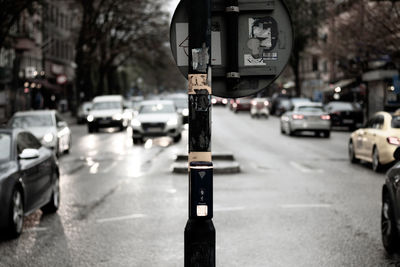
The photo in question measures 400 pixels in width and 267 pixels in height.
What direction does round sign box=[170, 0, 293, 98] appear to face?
away from the camera

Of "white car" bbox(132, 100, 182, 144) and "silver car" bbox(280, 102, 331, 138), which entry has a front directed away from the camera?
the silver car

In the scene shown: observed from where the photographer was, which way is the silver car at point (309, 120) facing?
facing away from the viewer

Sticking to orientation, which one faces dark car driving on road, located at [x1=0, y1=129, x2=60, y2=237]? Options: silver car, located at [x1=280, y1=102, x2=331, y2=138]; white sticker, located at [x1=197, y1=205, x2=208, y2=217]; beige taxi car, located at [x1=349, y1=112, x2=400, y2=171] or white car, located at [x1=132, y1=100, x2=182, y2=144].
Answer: the white car

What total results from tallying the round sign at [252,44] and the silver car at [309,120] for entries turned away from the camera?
2

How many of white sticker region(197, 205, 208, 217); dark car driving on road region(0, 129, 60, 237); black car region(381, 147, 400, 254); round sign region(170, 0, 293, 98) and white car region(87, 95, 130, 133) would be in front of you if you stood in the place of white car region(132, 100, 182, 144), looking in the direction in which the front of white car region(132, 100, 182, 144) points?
4

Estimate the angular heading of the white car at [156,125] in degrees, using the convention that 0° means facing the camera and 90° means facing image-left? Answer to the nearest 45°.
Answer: approximately 0°
